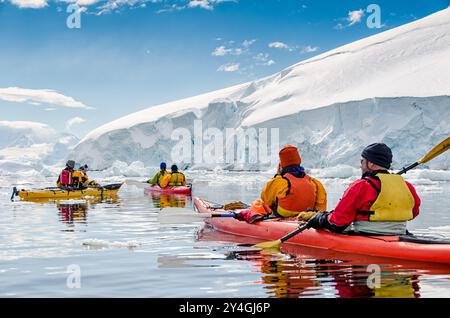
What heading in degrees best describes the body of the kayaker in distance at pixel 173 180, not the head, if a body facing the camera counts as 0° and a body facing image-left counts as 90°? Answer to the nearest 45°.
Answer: approximately 135°

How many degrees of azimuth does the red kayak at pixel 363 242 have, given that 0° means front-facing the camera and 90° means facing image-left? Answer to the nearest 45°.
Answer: approximately 135°

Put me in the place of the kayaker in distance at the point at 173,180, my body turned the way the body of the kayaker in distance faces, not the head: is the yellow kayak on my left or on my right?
on my left

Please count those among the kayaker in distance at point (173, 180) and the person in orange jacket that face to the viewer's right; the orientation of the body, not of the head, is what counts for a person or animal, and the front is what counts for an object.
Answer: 0

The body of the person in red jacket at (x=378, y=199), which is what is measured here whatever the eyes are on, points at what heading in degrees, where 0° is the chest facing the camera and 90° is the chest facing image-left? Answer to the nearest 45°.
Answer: approximately 135°

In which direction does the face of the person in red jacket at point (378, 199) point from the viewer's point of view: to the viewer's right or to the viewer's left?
to the viewer's left

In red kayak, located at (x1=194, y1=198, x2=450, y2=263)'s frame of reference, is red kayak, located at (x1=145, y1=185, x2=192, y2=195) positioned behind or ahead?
ahead

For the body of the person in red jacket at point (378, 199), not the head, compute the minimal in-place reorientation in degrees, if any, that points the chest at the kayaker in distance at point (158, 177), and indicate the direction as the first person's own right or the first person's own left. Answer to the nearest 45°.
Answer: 0° — they already face them

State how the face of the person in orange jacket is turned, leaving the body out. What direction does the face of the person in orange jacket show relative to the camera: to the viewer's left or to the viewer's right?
to the viewer's left

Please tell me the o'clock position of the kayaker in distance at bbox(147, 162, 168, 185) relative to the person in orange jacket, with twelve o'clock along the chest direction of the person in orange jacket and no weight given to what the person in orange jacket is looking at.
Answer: The kayaker in distance is roughly at 1 o'clock from the person in orange jacket.
